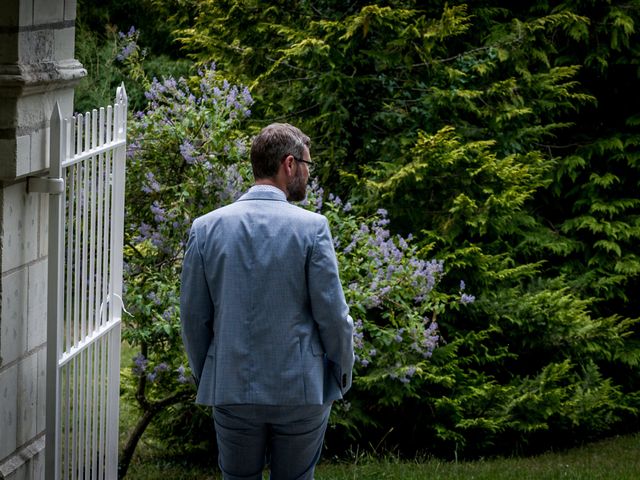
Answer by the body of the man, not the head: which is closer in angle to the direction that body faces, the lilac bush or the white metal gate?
the lilac bush

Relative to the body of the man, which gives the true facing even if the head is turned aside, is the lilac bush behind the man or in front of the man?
in front

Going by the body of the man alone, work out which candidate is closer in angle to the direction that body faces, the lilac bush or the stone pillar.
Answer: the lilac bush

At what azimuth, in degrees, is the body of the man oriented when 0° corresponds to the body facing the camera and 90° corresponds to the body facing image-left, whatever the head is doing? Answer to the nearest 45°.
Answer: approximately 180°

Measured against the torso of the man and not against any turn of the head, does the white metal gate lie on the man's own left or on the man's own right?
on the man's own left

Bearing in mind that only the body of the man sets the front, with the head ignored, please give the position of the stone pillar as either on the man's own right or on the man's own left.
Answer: on the man's own left

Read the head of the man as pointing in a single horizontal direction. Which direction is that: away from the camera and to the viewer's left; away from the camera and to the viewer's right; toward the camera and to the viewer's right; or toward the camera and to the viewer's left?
away from the camera and to the viewer's right
